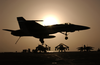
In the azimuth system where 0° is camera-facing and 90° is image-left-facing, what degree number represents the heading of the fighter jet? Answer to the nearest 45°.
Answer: approximately 270°
